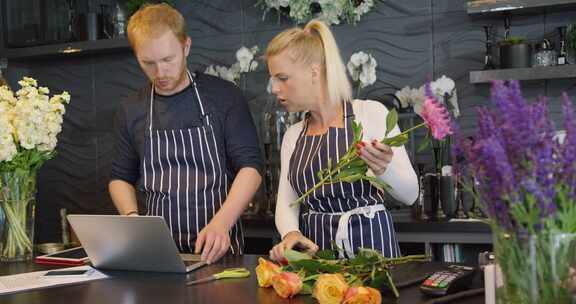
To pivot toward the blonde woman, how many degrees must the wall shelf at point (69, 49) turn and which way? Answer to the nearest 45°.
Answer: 0° — it already faces them

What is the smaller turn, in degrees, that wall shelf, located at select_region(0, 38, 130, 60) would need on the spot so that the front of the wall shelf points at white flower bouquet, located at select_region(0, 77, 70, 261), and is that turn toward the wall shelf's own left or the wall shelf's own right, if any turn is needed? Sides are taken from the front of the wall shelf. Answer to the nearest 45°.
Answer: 0° — it already faces it

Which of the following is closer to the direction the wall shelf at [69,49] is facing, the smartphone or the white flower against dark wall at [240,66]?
the smartphone

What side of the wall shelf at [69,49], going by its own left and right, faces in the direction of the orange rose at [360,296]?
front

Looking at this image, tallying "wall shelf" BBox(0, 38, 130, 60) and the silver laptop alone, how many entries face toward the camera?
1

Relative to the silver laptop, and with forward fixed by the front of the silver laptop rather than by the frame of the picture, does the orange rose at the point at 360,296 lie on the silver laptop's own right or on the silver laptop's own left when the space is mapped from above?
on the silver laptop's own right

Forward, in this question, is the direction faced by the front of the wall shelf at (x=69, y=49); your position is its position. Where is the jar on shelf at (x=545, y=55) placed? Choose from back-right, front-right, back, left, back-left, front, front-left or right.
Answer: front-left

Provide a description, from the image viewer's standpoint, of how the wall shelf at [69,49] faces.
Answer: facing the viewer

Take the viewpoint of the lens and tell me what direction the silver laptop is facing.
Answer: facing away from the viewer and to the right of the viewer

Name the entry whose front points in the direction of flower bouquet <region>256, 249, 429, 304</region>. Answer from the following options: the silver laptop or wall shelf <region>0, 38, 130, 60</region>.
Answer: the wall shelf

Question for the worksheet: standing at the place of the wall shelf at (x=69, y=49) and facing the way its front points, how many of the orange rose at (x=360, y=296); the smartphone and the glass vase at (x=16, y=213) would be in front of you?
3

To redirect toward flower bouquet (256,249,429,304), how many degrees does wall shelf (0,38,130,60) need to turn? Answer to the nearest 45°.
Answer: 0° — it already faces it

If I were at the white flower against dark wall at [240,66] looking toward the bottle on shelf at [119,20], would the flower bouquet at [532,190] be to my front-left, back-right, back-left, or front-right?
back-left

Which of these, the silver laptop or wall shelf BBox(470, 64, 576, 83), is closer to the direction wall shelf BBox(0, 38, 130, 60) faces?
the silver laptop
